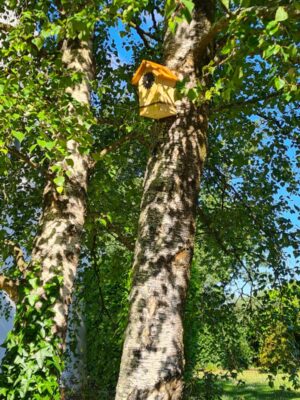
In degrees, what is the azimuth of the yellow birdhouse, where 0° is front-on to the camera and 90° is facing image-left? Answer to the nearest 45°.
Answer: approximately 45°
